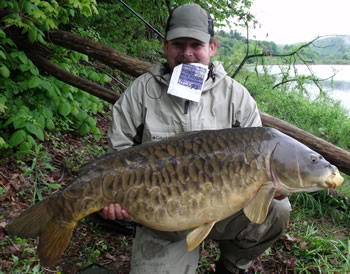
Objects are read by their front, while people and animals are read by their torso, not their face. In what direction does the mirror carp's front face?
to the viewer's right

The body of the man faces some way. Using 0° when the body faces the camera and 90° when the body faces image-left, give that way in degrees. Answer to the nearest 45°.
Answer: approximately 0°

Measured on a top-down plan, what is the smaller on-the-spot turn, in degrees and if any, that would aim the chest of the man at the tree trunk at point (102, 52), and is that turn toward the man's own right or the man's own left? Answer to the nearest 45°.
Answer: approximately 135° to the man's own right

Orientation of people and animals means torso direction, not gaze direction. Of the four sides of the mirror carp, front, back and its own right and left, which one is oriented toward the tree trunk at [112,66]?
left

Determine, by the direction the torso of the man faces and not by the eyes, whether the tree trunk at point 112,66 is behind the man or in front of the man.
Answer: behind
